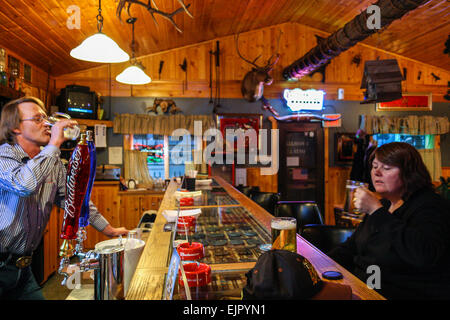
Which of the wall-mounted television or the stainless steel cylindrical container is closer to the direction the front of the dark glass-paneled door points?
the stainless steel cylindrical container

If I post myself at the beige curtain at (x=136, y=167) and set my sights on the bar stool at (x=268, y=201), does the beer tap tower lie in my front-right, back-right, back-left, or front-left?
front-right

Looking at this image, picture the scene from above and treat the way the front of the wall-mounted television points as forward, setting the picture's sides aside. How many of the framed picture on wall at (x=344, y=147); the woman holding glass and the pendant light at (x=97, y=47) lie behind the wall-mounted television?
0

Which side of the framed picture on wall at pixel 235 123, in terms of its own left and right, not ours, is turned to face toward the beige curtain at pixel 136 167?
right

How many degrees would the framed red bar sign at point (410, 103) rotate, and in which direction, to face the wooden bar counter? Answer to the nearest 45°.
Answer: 0° — it already faces it

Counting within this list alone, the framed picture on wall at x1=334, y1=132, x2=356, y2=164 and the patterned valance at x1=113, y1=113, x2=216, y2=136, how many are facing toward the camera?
2

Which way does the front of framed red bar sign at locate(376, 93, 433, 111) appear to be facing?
toward the camera

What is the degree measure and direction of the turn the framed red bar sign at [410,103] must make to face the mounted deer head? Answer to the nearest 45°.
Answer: approximately 45° to its right

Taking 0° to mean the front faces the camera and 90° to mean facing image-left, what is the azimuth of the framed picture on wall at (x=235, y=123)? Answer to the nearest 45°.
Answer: approximately 0°

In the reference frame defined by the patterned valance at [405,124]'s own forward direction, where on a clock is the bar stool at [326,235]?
The bar stool is roughly at 12 o'clock from the patterned valance.

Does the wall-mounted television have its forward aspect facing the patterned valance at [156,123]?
no

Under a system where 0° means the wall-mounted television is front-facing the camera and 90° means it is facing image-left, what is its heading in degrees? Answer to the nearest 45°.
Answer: approximately 315°

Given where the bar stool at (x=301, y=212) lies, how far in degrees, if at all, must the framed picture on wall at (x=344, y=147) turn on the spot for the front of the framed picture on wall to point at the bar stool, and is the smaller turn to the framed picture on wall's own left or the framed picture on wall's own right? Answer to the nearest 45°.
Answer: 0° — it already faces it

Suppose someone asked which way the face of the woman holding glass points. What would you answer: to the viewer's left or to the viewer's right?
to the viewer's left

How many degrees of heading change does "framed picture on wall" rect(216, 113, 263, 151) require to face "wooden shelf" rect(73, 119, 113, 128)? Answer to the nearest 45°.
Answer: approximately 90° to its right

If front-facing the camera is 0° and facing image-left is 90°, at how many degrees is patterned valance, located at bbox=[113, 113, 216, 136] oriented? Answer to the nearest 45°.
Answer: approximately 0°

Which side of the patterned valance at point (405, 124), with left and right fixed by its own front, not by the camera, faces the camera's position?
front

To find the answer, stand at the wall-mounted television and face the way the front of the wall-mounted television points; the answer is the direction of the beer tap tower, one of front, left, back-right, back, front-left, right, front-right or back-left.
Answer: front-right
